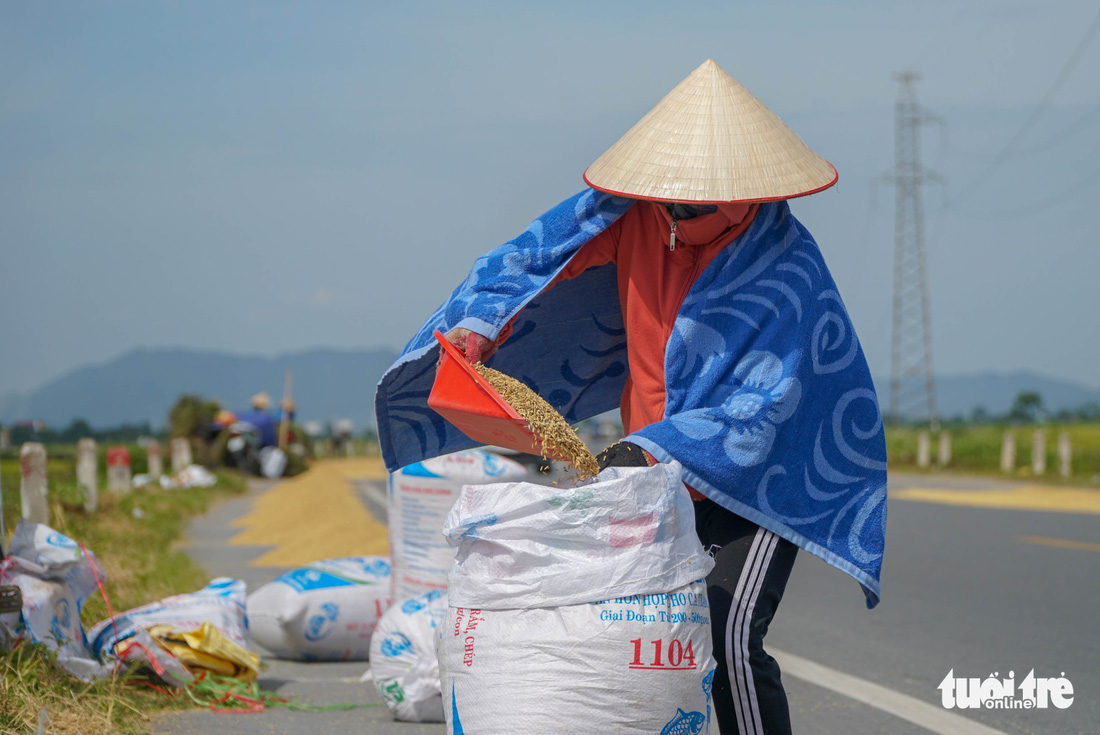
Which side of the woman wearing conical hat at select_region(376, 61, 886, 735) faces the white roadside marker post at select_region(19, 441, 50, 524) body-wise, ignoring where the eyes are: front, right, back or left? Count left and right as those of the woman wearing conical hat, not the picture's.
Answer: right

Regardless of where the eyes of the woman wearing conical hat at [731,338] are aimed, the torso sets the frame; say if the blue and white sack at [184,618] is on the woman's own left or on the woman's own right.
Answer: on the woman's own right

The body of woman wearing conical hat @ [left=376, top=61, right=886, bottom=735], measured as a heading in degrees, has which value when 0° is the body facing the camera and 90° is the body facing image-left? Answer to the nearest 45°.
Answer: approximately 45°

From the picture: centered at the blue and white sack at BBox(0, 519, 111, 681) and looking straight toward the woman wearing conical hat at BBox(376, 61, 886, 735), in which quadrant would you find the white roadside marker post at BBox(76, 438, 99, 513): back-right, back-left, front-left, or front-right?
back-left

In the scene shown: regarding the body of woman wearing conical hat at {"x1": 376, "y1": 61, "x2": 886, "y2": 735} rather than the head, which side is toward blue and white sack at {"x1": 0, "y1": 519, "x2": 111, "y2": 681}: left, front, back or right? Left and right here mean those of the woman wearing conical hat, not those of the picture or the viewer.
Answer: right

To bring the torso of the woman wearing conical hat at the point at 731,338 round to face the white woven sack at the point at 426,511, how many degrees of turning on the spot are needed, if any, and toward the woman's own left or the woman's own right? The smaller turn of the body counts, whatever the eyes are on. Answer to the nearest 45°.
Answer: approximately 90° to the woman's own right
